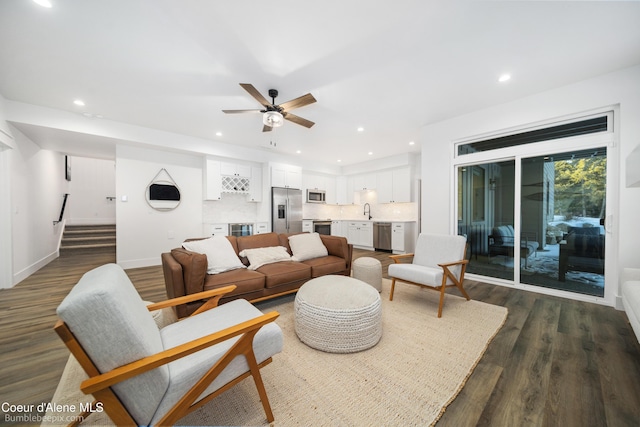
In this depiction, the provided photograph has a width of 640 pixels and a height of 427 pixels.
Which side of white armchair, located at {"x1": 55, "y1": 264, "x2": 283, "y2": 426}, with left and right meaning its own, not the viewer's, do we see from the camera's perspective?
right

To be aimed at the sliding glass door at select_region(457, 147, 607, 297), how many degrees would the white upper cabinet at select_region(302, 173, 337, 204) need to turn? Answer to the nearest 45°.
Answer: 0° — it already faces it

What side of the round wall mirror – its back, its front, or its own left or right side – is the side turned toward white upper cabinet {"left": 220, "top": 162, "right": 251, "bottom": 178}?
left

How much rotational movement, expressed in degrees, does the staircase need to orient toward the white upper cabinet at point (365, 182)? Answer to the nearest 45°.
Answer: approximately 45° to its left

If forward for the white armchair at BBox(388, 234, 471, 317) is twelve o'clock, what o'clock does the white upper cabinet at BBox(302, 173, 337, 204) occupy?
The white upper cabinet is roughly at 3 o'clock from the white armchair.

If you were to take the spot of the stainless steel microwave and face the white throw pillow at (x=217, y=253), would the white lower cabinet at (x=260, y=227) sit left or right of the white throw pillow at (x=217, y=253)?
right

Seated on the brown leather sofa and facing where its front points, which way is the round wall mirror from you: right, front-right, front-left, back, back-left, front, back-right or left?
back

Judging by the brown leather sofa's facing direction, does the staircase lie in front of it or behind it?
behind
